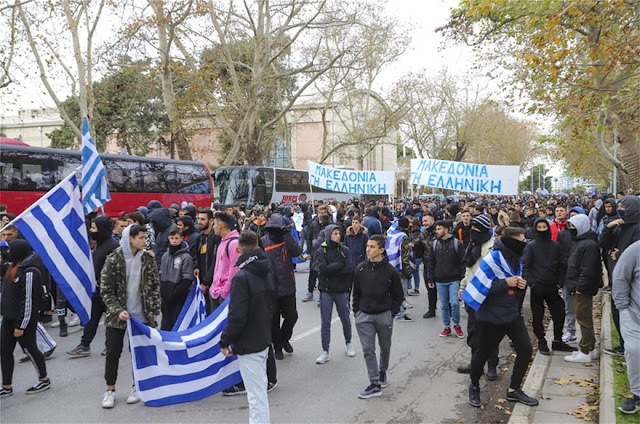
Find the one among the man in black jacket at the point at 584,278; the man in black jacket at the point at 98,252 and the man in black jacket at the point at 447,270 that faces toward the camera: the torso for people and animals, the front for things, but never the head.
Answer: the man in black jacket at the point at 447,270

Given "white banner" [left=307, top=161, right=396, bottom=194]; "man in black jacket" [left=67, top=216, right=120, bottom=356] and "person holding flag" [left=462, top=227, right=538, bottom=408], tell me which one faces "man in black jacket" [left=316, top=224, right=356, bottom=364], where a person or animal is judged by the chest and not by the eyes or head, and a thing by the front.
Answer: the white banner

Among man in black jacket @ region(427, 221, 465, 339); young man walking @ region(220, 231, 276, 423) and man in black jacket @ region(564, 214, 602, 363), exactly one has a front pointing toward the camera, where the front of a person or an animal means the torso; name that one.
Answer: man in black jacket @ region(427, 221, 465, 339)

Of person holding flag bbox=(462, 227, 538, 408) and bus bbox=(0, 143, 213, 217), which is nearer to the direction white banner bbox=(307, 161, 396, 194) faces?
the person holding flag

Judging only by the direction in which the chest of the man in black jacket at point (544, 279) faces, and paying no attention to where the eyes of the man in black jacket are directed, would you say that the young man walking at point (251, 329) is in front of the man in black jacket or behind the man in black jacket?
in front

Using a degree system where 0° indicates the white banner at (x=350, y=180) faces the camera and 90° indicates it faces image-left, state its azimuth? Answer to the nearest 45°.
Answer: approximately 0°

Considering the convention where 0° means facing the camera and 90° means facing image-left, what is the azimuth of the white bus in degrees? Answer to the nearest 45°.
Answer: approximately 45°

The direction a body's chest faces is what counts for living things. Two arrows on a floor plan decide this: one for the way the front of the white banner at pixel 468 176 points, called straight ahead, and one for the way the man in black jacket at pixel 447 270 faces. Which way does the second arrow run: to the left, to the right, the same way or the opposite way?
the same way

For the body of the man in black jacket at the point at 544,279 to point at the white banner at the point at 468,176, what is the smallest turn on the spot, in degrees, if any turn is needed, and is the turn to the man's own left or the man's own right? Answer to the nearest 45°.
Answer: approximately 180°

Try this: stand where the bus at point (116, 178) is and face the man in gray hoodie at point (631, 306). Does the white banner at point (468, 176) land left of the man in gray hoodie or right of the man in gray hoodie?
left

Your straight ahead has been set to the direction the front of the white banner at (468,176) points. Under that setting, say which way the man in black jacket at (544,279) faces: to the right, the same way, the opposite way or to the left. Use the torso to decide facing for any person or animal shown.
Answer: the same way

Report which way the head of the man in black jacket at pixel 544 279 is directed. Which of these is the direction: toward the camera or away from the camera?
toward the camera

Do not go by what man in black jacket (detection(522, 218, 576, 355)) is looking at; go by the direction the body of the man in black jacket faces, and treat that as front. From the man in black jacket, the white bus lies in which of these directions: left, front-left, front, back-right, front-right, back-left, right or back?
back-right
